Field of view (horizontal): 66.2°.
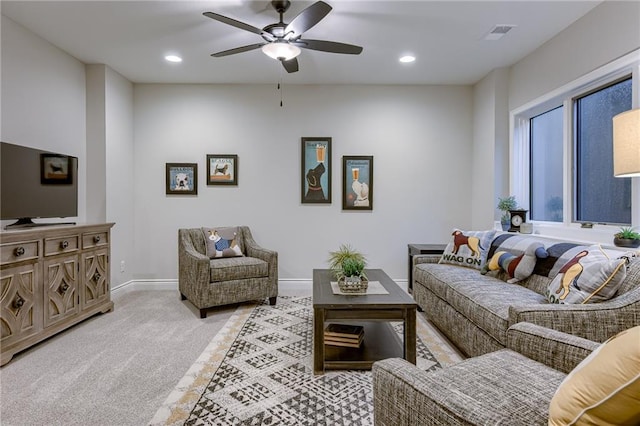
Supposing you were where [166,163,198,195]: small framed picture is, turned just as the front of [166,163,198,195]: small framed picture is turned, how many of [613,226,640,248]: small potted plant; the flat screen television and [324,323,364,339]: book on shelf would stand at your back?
0

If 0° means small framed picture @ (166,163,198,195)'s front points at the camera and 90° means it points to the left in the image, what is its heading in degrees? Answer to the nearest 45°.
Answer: approximately 0°

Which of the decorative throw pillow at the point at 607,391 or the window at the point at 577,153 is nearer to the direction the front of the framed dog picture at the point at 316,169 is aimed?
the decorative throw pillow

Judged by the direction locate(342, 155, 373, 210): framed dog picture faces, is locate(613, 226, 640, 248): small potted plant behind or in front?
in front

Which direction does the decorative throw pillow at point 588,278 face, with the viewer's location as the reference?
facing the viewer and to the left of the viewer

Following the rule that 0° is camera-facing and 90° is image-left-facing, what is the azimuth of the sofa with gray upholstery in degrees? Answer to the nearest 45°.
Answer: approximately 45°

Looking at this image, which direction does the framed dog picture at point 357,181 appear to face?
toward the camera

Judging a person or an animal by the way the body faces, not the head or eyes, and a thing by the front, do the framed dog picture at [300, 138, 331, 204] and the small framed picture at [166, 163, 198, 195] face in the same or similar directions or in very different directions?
same or similar directions

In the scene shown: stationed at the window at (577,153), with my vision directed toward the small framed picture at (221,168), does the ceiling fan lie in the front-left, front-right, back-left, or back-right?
front-left

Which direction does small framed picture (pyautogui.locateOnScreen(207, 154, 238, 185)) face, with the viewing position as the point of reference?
facing the viewer

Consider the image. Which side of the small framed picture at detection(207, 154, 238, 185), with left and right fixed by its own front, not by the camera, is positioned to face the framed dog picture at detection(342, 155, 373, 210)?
left

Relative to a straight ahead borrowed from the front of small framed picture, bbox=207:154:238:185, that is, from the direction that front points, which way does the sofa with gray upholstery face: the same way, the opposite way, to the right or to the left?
to the right

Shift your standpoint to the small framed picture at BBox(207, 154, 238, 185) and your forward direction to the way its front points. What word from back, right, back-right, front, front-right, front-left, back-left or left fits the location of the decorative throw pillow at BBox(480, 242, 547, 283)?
front-left

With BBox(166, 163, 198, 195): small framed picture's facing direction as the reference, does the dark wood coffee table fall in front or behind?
in front
